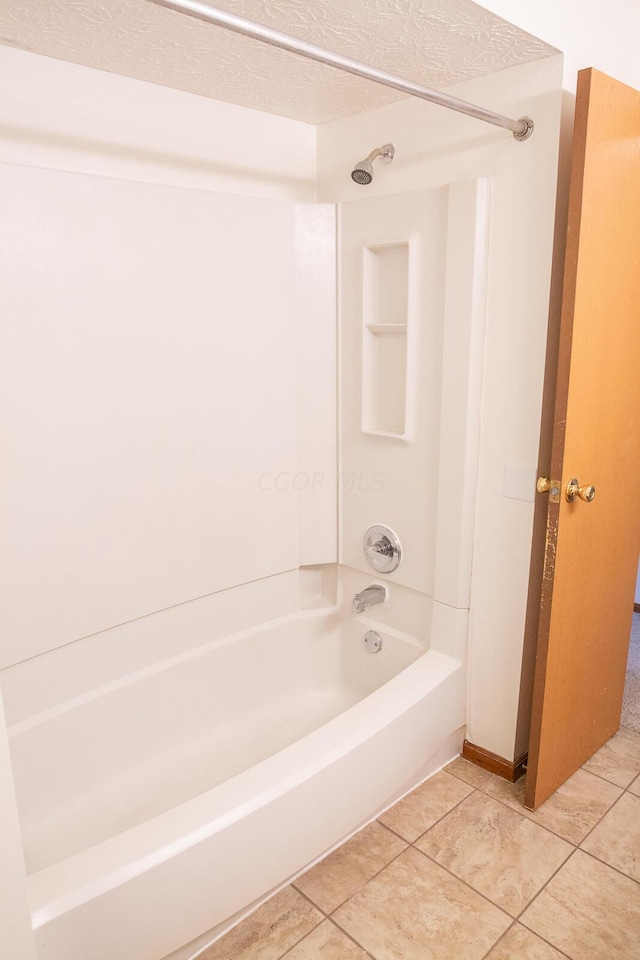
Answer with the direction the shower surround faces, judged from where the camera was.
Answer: facing the viewer and to the right of the viewer

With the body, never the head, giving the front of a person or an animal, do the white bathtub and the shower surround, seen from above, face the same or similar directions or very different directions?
same or similar directions

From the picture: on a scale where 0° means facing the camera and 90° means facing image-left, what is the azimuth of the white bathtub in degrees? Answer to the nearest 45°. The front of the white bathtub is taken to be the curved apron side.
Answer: approximately 315°

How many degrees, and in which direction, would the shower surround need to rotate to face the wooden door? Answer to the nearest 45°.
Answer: approximately 45° to its left
